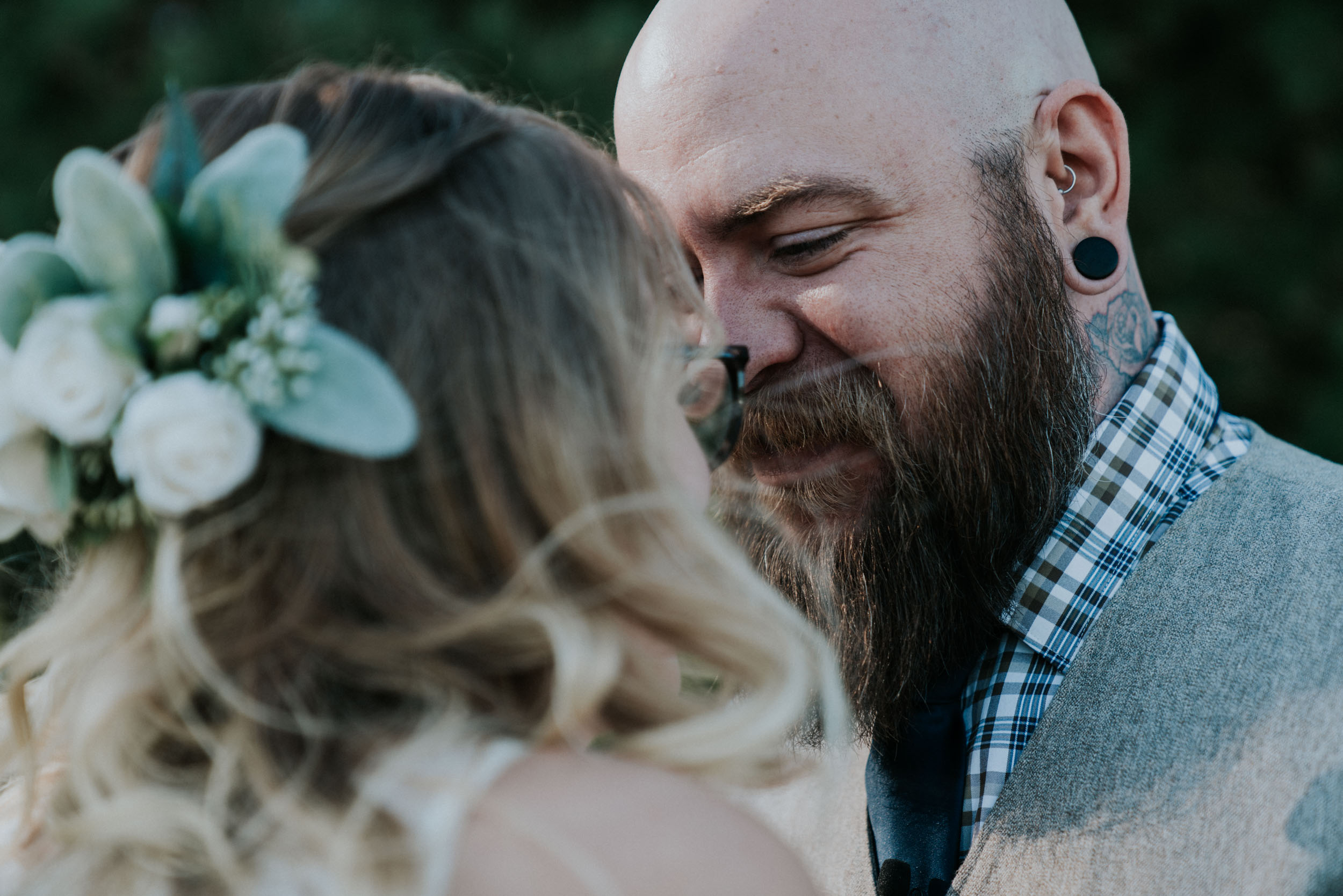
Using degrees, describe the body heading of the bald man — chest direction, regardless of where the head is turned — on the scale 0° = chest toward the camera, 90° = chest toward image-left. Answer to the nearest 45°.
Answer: approximately 45°

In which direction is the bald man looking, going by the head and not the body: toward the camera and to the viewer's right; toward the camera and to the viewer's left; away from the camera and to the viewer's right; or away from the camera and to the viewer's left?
toward the camera and to the viewer's left
